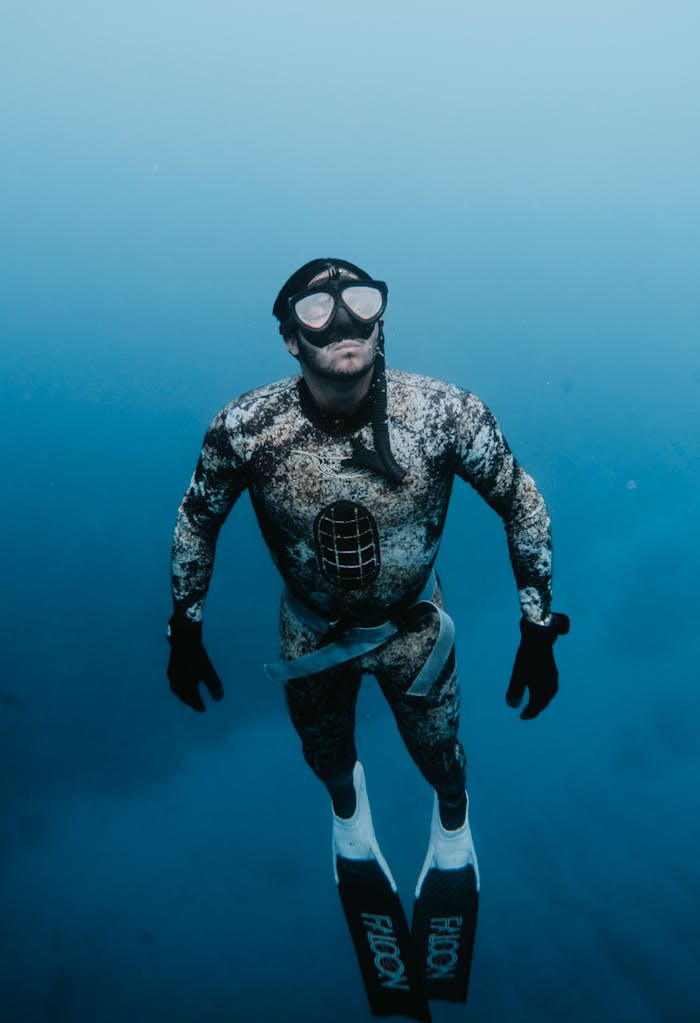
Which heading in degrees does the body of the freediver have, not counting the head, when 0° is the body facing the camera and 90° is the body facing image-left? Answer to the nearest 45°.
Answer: approximately 0°
